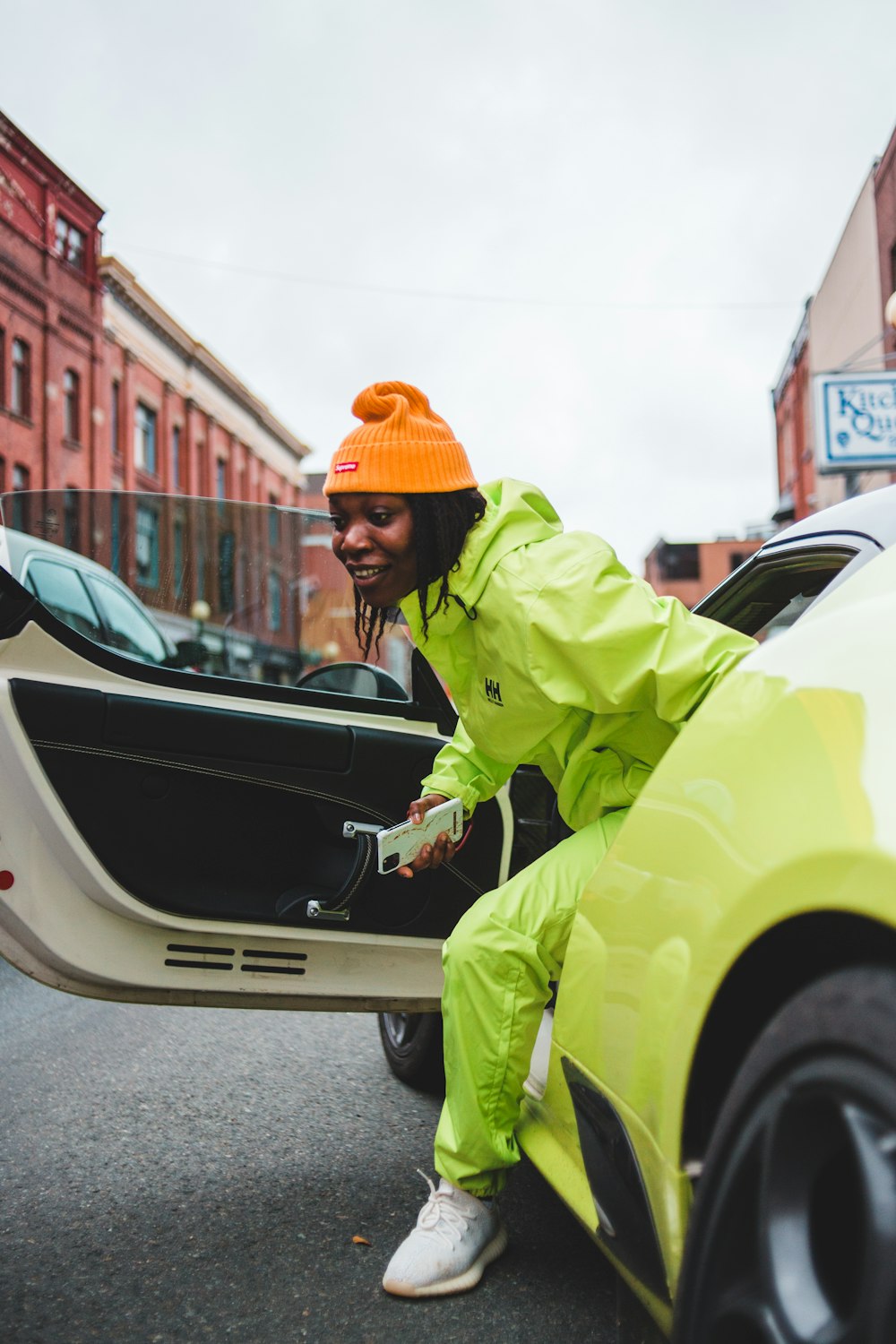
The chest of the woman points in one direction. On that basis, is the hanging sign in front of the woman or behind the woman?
behind

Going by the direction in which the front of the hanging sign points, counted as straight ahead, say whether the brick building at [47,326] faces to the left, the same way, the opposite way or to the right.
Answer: to the left

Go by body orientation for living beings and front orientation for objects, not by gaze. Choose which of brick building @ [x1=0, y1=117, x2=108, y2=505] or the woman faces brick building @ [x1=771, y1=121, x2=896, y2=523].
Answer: brick building @ [x1=0, y1=117, x2=108, y2=505]

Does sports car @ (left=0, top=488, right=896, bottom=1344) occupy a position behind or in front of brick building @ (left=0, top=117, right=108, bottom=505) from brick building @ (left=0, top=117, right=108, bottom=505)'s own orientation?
in front

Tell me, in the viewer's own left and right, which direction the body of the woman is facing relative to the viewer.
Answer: facing the viewer and to the left of the viewer

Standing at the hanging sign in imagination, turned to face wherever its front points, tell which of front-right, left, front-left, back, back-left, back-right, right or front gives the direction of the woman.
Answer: front

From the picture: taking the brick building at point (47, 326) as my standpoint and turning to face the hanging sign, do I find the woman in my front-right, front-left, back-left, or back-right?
front-right

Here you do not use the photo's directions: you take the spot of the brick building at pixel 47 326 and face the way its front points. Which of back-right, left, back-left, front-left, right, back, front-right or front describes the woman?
front-right

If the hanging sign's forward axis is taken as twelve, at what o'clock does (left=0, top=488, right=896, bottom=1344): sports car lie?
The sports car is roughly at 12 o'clock from the hanging sign.

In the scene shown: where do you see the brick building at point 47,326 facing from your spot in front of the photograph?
facing the viewer and to the right of the viewer

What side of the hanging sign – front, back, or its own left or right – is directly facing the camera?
front

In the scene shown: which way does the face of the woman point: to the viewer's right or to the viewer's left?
to the viewer's left
